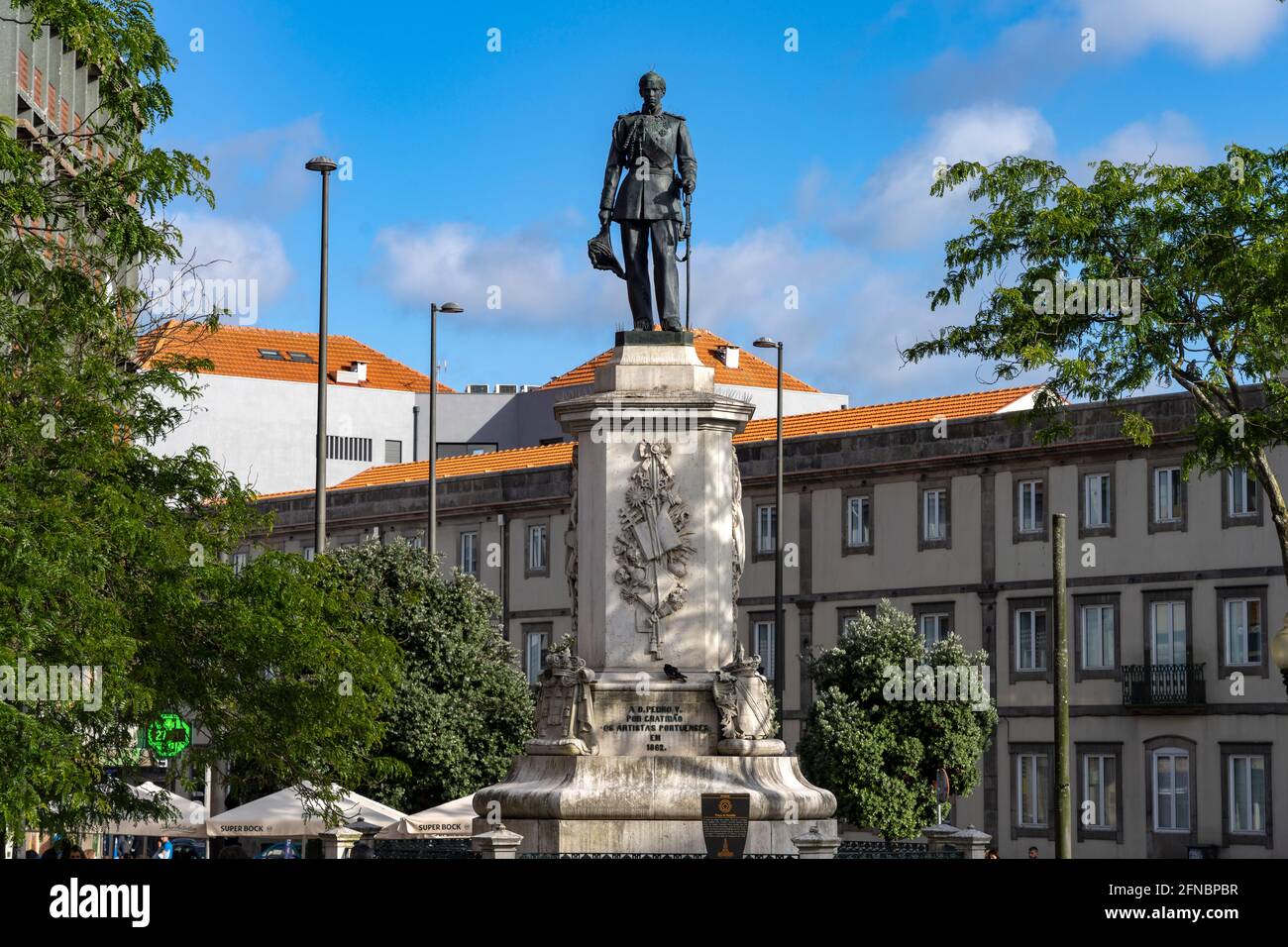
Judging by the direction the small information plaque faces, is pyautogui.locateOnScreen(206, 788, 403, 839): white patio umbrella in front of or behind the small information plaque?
behind

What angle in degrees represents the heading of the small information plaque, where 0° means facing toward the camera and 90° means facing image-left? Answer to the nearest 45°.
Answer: approximately 0°

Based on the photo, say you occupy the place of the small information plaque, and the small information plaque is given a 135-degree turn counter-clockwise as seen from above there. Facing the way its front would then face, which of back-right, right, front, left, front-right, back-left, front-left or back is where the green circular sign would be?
left

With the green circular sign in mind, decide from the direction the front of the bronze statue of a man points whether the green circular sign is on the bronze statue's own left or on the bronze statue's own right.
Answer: on the bronze statue's own right

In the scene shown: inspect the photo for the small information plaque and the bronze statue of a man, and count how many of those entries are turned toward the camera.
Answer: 2
